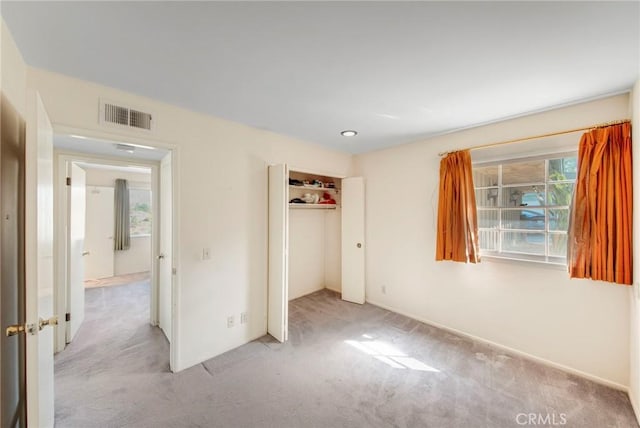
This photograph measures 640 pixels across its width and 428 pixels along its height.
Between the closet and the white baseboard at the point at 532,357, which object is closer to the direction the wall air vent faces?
the white baseboard

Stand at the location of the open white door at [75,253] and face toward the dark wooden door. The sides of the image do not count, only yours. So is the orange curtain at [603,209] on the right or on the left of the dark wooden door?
left

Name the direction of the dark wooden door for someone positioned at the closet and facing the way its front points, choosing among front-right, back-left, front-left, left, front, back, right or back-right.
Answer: right

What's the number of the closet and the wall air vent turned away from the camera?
0

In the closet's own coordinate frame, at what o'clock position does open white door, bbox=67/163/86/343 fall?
The open white door is roughly at 4 o'clock from the closet.

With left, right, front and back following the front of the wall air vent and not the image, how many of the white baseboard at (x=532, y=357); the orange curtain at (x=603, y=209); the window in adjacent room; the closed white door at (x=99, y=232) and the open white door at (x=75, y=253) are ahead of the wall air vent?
2

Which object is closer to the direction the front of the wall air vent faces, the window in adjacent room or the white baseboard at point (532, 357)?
the white baseboard

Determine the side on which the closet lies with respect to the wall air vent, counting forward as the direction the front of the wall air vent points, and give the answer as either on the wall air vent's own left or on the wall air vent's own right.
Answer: on the wall air vent's own left

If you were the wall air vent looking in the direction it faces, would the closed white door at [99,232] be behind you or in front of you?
behind

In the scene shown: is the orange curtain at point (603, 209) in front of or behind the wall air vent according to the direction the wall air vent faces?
in front

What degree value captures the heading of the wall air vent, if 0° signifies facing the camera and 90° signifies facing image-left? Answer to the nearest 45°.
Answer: approximately 315°

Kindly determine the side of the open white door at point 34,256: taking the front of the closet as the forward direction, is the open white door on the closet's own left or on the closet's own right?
on the closet's own right

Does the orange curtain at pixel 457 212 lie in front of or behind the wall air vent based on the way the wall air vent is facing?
in front
